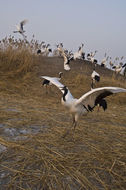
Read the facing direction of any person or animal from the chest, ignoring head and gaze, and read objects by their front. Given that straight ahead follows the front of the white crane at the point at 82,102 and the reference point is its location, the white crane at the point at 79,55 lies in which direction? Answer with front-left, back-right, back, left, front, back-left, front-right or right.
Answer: back-right

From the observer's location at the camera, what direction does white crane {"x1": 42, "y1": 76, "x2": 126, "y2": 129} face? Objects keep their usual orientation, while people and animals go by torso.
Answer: facing the viewer and to the left of the viewer
